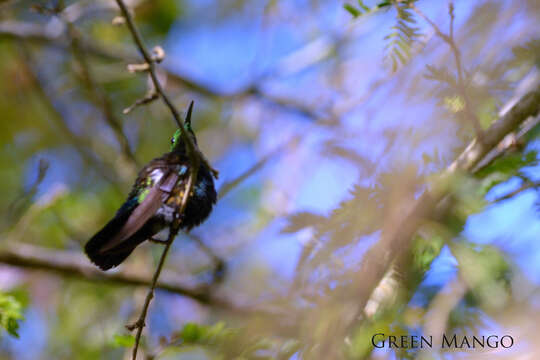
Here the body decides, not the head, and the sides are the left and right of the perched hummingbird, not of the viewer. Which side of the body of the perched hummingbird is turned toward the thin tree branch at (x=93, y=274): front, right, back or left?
left

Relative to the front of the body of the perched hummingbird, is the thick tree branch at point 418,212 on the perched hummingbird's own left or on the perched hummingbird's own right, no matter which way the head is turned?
on the perched hummingbird's own right

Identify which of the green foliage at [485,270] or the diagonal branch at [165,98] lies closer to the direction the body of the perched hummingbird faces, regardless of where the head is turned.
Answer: the green foliage

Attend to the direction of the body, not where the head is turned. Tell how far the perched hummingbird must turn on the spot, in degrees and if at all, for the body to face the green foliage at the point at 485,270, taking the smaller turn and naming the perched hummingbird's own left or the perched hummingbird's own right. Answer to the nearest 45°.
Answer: approximately 45° to the perched hummingbird's own right

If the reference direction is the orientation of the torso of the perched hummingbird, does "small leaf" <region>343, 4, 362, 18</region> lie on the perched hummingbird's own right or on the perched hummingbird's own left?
on the perched hummingbird's own right
